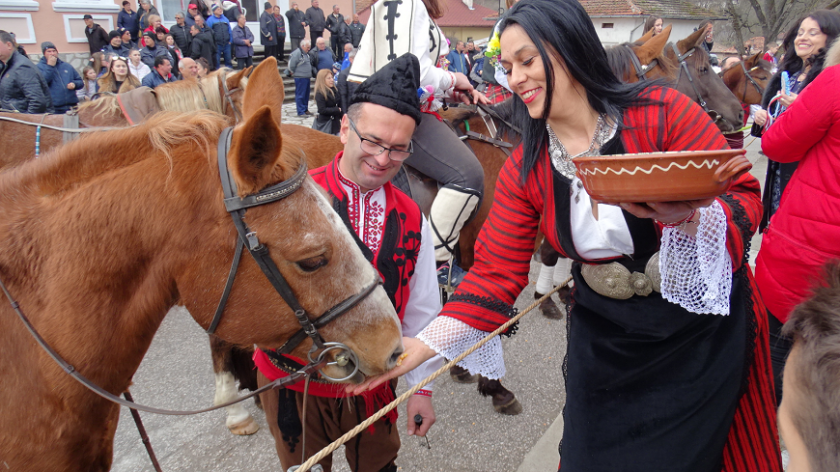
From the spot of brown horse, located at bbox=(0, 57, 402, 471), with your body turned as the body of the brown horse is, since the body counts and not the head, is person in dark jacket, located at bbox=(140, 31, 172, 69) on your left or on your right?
on your left

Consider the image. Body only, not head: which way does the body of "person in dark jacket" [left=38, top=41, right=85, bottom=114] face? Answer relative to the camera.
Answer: toward the camera

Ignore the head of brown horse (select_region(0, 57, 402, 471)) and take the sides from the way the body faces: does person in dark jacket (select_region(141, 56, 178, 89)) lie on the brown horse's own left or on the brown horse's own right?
on the brown horse's own left

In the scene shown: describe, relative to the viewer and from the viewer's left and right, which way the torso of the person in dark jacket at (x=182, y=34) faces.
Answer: facing the viewer

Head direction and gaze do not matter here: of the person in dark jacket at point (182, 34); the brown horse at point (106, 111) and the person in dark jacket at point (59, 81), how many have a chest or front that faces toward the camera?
2

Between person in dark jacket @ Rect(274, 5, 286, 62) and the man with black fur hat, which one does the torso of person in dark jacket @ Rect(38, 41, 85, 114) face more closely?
the man with black fur hat

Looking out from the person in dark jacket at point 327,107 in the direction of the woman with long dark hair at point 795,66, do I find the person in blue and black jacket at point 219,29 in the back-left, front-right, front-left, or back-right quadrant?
back-left

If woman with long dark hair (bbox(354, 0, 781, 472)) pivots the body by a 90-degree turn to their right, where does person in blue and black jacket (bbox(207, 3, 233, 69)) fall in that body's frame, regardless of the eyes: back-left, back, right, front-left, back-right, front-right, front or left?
front

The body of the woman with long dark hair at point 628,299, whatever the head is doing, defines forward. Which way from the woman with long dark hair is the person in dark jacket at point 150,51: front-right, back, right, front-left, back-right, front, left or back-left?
right

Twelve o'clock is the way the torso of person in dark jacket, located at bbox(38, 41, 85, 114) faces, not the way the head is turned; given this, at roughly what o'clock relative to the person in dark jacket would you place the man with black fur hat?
The man with black fur hat is roughly at 12 o'clock from the person in dark jacket.

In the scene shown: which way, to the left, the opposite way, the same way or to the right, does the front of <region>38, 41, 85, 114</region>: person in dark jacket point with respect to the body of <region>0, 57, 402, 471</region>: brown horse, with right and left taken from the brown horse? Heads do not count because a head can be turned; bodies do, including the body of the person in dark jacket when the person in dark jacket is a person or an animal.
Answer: to the right

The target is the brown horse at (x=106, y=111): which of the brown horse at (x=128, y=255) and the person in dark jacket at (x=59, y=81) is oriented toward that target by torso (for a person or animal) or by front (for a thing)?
the person in dark jacket

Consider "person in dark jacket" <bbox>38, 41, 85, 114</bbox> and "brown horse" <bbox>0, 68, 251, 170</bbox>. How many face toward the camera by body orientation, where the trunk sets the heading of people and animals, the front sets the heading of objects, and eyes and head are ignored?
1

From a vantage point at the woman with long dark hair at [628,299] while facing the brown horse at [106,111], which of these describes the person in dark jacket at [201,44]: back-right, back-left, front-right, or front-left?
front-right

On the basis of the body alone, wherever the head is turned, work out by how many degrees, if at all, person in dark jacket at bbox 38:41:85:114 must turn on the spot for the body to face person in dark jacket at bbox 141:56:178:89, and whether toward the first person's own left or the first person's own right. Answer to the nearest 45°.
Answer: approximately 45° to the first person's own left

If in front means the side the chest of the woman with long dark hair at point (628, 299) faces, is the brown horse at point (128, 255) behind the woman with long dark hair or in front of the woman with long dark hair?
in front
